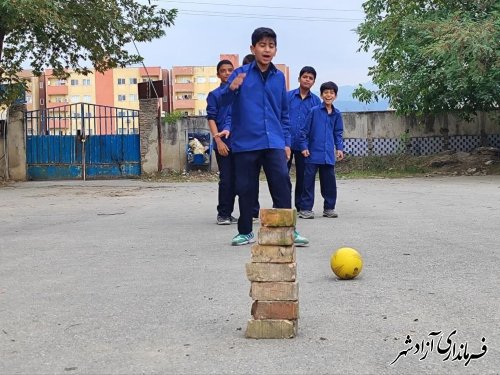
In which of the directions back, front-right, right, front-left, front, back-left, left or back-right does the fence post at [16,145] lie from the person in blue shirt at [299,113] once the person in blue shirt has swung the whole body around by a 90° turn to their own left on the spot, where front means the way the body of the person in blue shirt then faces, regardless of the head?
back-left

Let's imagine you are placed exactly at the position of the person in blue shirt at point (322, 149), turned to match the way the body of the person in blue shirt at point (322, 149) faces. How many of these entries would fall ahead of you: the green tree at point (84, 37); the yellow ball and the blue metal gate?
1

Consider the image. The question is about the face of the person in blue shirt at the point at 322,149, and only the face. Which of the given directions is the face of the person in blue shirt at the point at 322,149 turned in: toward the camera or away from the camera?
toward the camera

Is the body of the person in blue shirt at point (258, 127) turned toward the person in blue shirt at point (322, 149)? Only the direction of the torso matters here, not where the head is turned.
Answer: no

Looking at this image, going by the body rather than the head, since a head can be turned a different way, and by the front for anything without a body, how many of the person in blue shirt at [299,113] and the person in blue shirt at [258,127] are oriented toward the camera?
2

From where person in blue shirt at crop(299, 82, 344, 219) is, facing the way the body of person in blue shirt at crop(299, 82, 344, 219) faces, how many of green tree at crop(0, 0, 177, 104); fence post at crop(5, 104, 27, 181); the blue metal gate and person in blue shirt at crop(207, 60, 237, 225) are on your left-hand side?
0

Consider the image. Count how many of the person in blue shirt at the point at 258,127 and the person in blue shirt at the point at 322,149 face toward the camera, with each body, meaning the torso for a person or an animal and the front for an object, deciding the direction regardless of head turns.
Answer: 2

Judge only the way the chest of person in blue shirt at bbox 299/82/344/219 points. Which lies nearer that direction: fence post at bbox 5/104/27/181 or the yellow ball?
the yellow ball

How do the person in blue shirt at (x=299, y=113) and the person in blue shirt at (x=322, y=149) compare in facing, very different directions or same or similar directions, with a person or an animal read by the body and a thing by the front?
same or similar directions

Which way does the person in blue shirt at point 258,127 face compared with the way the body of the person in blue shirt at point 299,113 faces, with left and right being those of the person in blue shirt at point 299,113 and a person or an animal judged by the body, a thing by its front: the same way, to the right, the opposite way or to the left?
the same way

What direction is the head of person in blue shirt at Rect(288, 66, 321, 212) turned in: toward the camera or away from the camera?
toward the camera

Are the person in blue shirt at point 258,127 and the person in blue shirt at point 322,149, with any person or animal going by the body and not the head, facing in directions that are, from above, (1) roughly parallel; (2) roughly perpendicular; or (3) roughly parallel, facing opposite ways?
roughly parallel

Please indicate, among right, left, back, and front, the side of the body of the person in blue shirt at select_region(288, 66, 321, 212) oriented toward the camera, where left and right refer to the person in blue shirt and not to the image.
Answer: front

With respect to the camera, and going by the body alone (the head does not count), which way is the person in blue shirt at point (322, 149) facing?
toward the camera

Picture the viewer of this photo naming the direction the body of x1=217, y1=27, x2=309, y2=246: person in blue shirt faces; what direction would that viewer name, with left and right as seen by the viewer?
facing the viewer

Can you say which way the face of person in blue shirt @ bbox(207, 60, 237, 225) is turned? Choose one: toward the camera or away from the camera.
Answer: toward the camera
